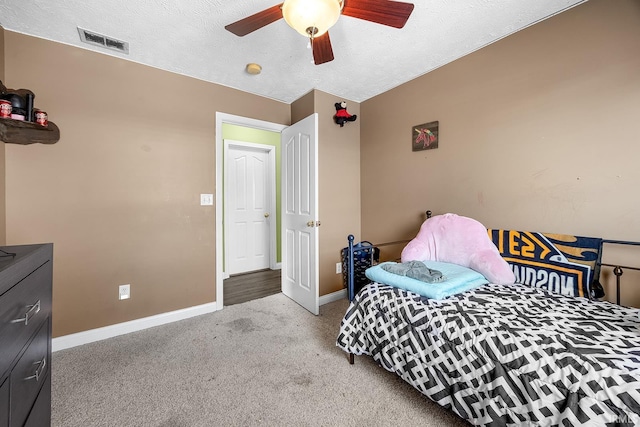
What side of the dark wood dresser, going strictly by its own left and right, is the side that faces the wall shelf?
left

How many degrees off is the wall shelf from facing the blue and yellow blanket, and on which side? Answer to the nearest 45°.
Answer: approximately 45° to its left

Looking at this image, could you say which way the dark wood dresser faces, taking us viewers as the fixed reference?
facing to the right of the viewer

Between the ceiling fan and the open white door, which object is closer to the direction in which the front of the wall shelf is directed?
the ceiling fan

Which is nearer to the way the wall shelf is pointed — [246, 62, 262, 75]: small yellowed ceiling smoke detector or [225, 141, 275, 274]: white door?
the small yellowed ceiling smoke detector

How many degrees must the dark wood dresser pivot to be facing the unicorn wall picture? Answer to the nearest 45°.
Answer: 0° — it already faces it

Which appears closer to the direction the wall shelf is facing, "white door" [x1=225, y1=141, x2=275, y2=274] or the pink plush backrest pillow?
the pink plush backrest pillow
